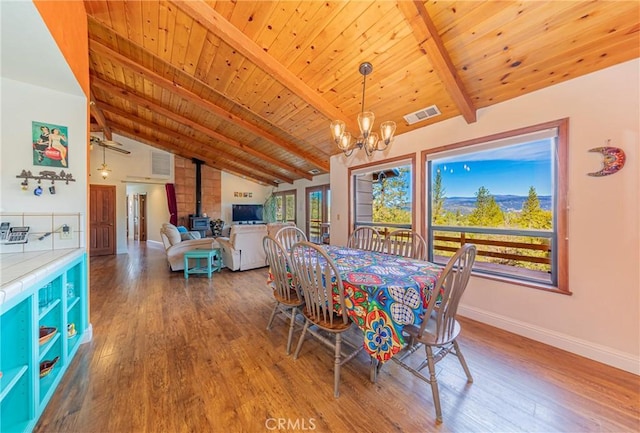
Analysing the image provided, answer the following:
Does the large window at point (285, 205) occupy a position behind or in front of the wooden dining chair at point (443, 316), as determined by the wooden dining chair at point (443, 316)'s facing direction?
in front

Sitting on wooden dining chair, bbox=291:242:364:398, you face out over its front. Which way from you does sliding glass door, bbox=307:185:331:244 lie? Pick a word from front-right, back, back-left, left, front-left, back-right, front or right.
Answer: front-left

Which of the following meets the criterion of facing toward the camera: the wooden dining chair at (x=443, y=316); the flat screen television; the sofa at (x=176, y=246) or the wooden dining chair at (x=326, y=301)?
the flat screen television

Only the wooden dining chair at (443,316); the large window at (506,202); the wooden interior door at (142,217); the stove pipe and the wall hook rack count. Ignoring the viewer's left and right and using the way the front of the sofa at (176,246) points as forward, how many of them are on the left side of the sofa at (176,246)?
2

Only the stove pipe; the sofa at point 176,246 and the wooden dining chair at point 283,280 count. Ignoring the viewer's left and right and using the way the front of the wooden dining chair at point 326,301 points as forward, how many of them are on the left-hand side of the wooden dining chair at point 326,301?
3

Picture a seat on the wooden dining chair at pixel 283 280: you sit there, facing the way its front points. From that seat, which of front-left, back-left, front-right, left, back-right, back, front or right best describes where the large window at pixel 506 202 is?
front-right

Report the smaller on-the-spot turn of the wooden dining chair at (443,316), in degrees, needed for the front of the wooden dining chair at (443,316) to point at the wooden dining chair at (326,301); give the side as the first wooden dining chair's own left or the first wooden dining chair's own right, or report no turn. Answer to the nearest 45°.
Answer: approximately 45° to the first wooden dining chair's own left

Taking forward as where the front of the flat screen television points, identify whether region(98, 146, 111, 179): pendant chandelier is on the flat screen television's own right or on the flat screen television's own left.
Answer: on the flat screen television's own right

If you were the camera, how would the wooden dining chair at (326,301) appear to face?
facing away from the viewer and to the right of the viewer

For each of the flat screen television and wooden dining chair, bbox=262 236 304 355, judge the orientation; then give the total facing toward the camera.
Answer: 1

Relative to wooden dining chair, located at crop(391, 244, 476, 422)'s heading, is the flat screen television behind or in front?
in front

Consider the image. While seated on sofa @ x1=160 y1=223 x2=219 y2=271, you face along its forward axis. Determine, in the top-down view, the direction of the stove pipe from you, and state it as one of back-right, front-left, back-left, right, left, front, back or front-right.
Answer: left

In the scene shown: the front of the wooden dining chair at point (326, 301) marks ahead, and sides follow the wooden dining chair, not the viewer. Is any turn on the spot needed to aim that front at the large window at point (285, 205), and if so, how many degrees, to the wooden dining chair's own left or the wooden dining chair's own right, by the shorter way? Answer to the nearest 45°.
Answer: approximately 45° to the wooden dining chair's own left

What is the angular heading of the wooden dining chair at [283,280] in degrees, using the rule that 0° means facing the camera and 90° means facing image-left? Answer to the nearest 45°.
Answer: approximately 225°
